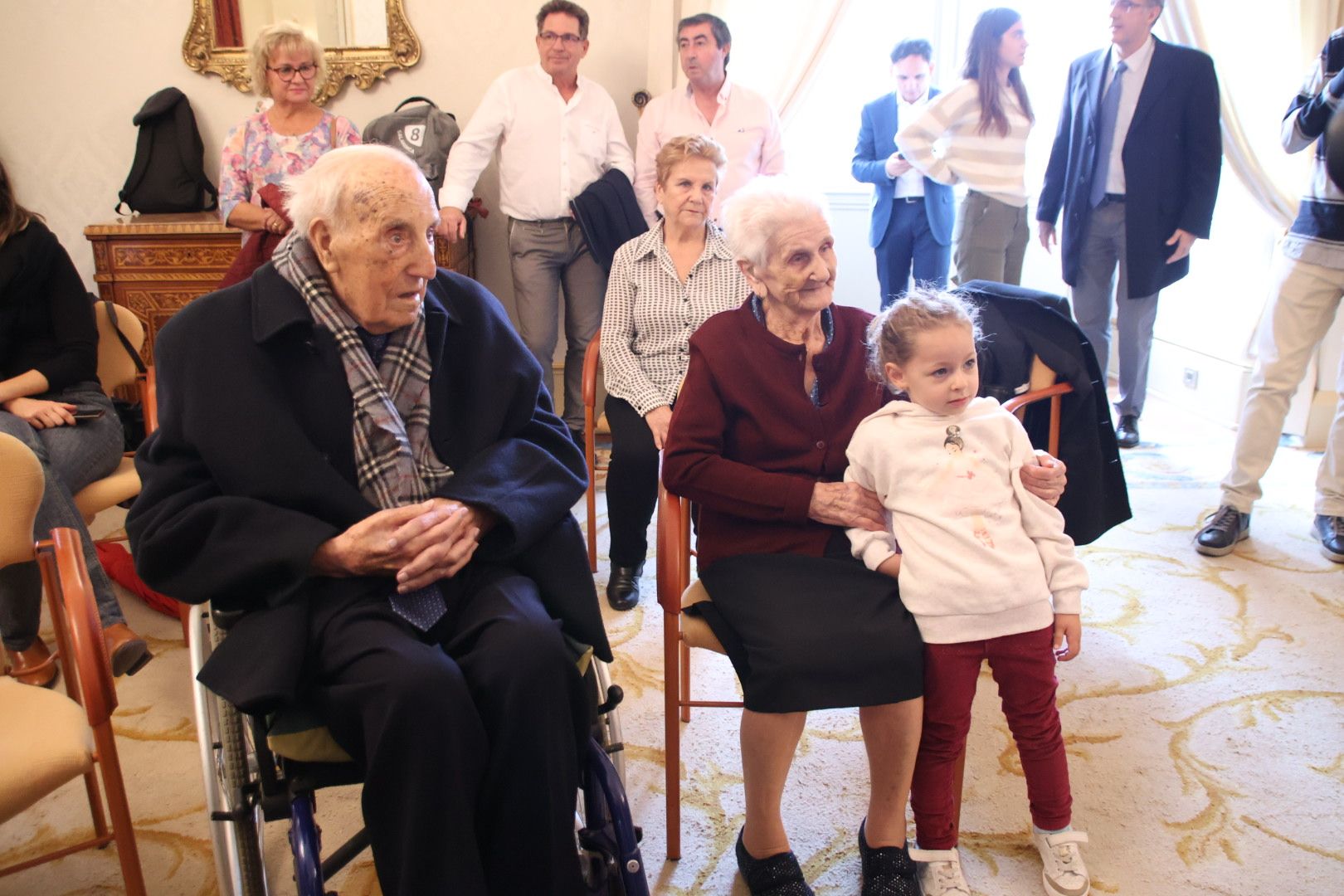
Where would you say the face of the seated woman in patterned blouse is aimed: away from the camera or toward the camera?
toward the camera

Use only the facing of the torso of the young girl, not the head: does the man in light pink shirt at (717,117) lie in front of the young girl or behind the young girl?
behind

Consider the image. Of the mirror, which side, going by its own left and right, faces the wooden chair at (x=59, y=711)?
front

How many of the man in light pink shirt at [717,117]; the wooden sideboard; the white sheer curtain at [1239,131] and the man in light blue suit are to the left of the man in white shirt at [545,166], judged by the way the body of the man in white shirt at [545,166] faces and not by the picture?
3

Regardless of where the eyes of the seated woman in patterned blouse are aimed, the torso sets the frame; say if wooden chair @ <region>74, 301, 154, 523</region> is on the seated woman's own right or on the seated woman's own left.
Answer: on the seated woman's own right

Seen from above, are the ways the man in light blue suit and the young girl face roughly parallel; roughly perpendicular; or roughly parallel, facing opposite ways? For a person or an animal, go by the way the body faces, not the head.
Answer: roughly parallel

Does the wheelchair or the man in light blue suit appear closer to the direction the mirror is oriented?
the wheelchair

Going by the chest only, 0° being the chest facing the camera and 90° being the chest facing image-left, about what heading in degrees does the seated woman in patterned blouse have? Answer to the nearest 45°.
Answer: approximately 0°

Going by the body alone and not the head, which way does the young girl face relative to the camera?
toward the camera

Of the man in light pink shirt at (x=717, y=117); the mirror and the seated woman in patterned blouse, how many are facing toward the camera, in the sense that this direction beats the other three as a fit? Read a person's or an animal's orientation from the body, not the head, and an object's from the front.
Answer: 3

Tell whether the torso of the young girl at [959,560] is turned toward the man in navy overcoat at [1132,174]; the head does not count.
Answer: no

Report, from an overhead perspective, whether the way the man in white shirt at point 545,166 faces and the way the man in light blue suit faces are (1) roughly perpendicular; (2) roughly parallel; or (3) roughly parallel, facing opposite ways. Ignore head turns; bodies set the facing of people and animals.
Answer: roughly parallel

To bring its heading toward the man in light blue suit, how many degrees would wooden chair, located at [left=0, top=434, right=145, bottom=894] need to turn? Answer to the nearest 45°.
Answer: approximately 90° to its left

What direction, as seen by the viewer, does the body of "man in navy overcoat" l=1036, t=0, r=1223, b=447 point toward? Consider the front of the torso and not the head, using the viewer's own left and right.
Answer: facing the viewer and to the left of the viewer

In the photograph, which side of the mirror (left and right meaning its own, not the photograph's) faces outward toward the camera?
front

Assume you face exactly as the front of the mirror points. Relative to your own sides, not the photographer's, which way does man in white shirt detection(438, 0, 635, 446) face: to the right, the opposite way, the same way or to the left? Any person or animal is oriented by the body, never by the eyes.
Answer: the same way

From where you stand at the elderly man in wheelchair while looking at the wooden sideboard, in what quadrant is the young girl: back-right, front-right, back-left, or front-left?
back-right
